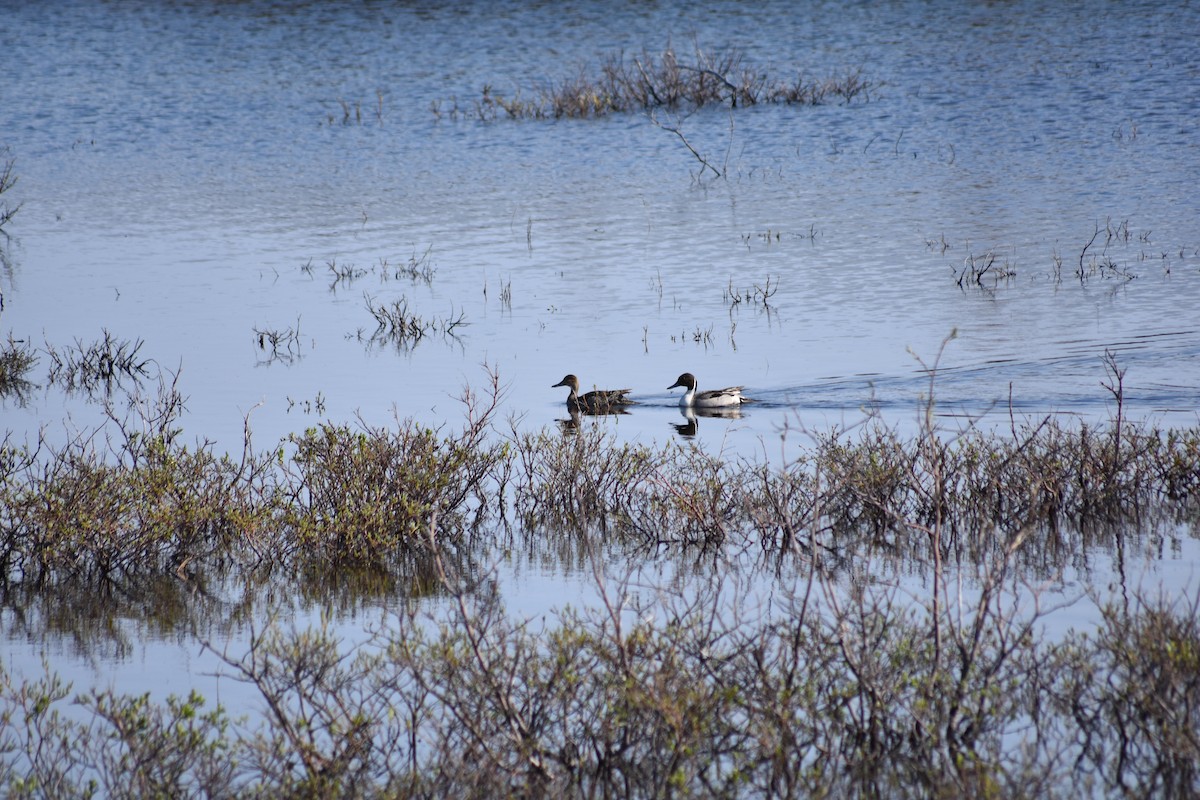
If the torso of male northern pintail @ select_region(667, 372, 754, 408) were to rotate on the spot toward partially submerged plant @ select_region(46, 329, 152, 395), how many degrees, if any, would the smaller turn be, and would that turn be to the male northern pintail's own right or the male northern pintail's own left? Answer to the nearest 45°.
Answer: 0° — it already faces it

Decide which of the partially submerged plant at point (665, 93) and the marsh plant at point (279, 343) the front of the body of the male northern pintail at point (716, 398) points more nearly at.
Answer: the marsh plant

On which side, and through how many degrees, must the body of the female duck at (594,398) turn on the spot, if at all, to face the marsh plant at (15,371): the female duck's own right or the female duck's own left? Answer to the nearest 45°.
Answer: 0° — it already faces it

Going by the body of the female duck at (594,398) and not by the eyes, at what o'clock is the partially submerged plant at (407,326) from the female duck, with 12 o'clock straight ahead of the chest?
The partially submerged plant is roughly at 2 o'clock from the female duck.

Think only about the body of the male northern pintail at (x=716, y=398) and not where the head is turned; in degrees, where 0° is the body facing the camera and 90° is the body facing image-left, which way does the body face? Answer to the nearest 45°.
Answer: approximately 90°

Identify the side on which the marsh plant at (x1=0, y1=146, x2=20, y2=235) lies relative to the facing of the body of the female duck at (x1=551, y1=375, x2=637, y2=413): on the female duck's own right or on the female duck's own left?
on the female duck's own right

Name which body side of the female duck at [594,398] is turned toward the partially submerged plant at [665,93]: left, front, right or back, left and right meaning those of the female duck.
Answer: right

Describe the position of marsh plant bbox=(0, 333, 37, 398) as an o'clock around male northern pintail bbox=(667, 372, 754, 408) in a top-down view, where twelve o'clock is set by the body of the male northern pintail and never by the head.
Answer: The marsh plant is roughly at 12 o'clock from the male northern pintail.

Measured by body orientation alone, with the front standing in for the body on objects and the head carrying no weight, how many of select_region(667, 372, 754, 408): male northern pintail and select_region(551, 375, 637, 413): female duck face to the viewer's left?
2

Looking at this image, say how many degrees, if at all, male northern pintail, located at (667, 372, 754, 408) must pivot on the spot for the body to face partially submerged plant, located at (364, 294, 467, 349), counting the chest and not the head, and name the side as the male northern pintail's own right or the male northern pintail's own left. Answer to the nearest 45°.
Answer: approximately 45° to the male northern pintail's own right

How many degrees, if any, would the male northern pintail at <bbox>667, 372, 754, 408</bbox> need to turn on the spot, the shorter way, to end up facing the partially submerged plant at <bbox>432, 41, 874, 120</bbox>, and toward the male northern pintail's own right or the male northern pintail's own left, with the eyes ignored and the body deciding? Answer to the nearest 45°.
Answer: approximately 90° to the male northern pintail's own right

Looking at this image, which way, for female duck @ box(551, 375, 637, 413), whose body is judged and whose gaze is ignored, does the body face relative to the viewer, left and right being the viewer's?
facing to the left of the viewer

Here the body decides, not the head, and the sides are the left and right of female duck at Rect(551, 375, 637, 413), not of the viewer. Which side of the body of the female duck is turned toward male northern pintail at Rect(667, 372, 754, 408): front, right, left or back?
back
